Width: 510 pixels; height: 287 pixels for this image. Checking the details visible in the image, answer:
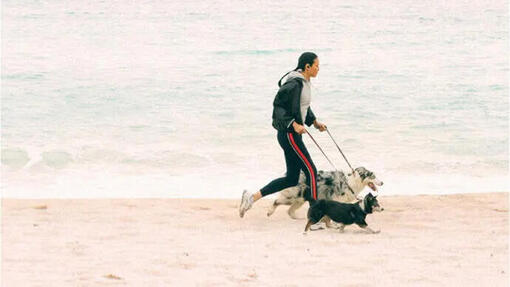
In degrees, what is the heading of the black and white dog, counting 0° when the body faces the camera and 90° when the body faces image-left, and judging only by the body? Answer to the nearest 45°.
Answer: approximately 270°

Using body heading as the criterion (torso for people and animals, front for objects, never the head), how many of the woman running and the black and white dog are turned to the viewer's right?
2

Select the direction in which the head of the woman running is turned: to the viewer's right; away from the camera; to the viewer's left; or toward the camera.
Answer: to the viewer's right

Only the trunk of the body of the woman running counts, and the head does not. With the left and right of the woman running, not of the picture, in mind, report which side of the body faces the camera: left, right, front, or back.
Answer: right
